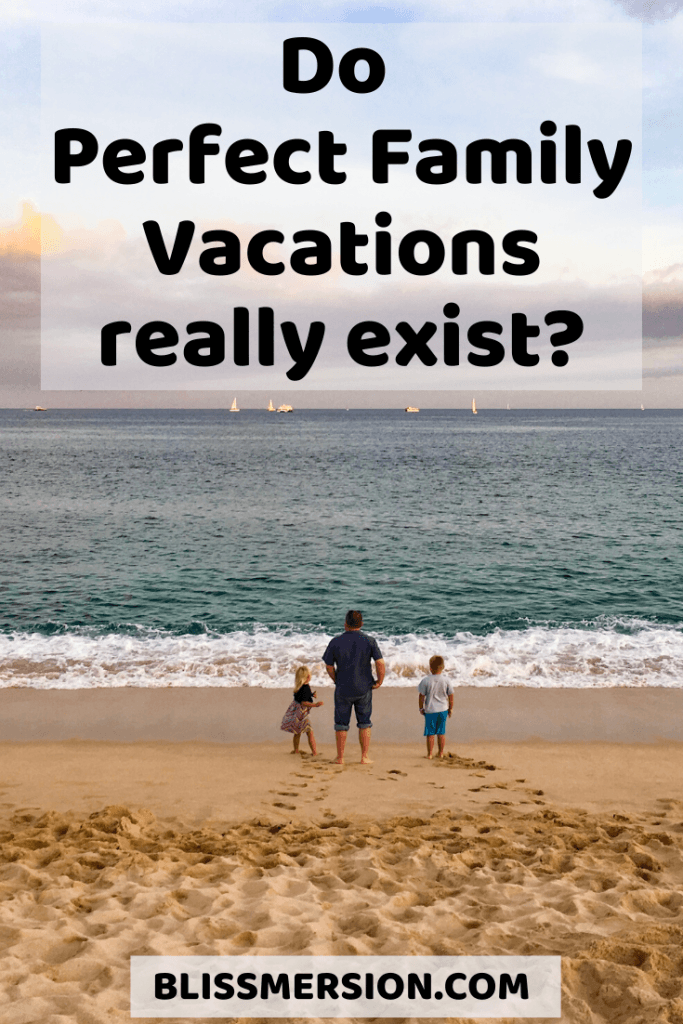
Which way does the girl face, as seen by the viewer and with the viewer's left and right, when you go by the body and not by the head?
facing away from the viewer and to the right of the viewer

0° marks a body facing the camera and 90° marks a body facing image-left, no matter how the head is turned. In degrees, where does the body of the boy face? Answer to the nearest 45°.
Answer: approximately 180°

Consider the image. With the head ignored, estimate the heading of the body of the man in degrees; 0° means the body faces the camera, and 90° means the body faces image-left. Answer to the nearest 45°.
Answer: approximately 180°

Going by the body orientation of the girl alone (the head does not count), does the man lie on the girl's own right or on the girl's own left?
on the girl's own right

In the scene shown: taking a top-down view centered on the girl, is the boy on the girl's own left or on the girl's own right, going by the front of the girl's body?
on the girl's own right

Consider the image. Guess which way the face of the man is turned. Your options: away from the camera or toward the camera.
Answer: away from the camera

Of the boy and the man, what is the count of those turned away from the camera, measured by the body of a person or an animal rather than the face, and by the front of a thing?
2

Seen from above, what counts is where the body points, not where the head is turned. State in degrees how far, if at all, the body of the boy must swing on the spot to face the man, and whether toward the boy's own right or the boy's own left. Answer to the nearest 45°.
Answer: approximately 135° to the boy's own left

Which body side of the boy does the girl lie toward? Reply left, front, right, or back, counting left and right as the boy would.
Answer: left
